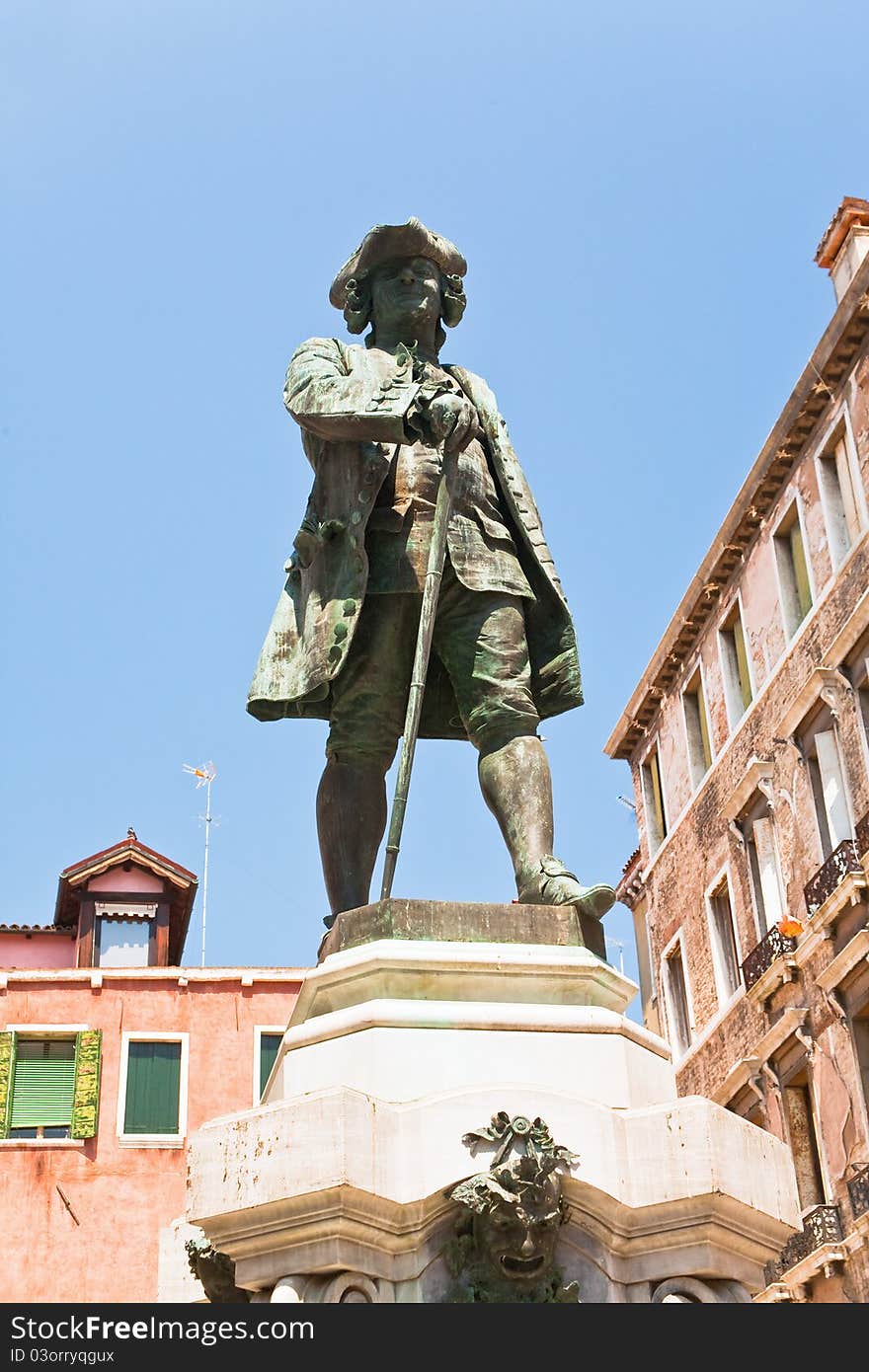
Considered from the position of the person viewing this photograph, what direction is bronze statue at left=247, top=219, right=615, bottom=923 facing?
facing the viewer

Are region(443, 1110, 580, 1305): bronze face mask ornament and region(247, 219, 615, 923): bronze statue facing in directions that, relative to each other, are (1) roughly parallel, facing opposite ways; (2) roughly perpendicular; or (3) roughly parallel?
roughly parallel

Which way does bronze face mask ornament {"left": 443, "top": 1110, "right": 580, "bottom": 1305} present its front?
toward the camera

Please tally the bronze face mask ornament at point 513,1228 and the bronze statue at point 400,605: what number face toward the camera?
2
